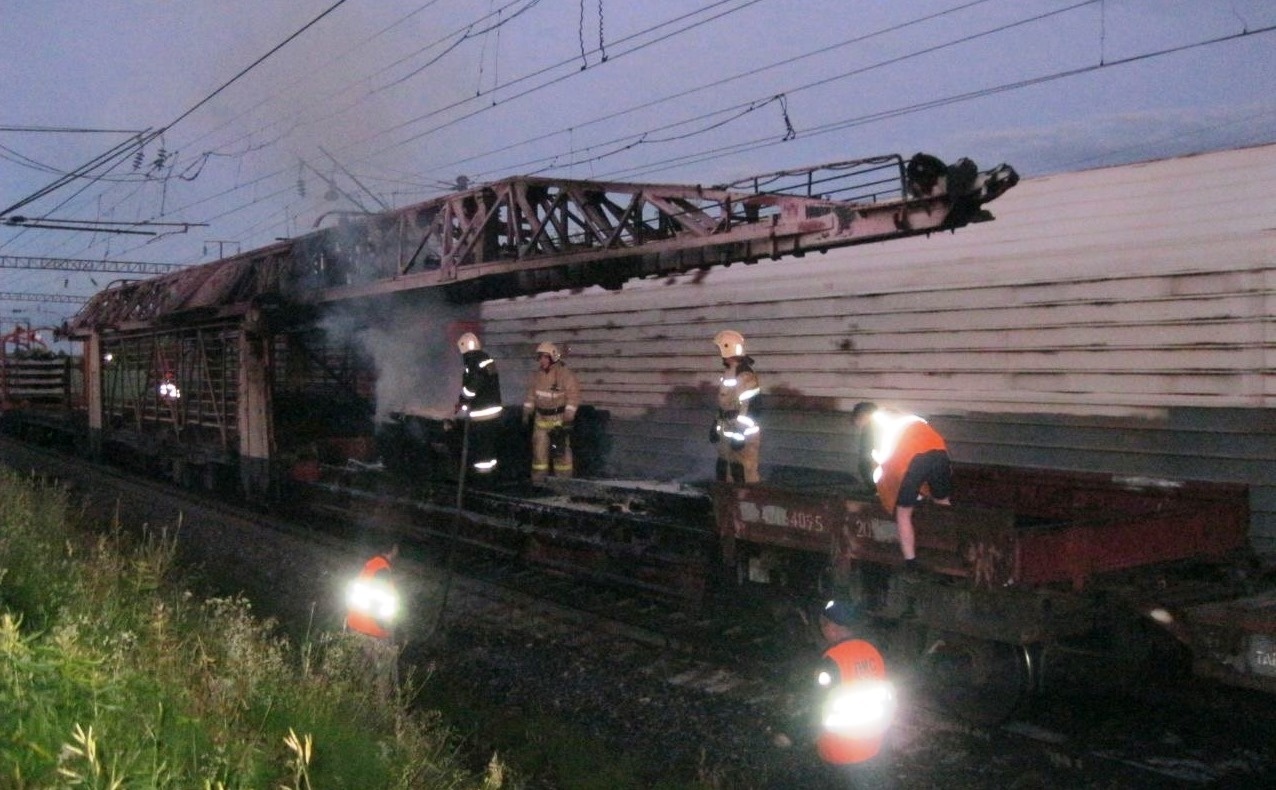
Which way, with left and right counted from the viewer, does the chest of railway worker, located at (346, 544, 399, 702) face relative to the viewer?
facing away from the viewer and to the right of the viewer

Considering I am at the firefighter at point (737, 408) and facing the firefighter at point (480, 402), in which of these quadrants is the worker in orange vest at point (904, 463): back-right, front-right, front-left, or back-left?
back-left

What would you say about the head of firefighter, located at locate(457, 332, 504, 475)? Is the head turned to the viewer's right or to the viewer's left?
to the viewer's left

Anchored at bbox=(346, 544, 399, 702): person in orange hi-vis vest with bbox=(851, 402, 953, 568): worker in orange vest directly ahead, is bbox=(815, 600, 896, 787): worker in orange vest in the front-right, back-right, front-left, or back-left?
front-right

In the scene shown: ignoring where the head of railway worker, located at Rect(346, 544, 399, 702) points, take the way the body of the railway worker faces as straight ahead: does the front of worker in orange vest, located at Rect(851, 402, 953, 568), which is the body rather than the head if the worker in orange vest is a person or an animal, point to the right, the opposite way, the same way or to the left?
to the left

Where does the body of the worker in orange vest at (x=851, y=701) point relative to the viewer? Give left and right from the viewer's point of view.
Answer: facing away from the viewer and to the left of the viewer

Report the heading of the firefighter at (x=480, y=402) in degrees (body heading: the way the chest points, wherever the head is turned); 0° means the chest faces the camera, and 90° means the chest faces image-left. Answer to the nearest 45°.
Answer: approximately 135°

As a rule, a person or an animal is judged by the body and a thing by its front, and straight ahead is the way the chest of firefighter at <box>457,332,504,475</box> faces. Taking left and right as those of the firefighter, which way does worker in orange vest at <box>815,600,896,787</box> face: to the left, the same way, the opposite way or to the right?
the same way

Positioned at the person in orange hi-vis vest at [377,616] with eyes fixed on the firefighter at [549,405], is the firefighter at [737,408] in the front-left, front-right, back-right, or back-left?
front-right

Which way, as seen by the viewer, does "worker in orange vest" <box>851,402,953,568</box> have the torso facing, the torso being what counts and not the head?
to the viewer's left

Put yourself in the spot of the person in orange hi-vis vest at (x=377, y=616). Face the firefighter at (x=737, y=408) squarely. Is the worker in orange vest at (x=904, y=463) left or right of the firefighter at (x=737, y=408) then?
right
